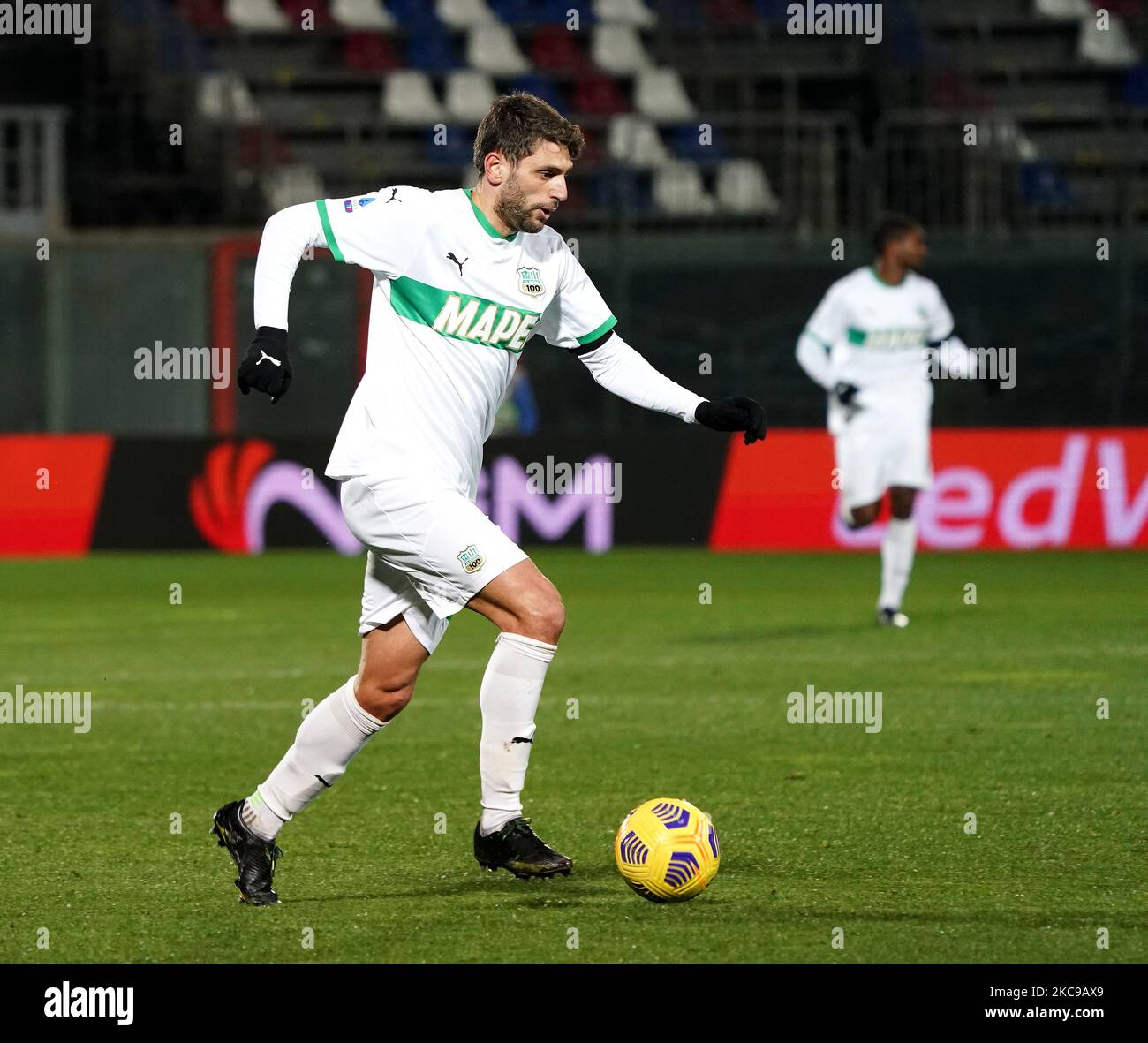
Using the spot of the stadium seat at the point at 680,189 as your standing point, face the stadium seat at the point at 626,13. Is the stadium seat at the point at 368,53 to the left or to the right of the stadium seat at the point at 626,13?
left

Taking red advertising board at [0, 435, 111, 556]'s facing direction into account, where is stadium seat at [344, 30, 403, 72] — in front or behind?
behind

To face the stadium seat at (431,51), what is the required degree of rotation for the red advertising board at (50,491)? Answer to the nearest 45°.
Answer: approximately 135° to its left

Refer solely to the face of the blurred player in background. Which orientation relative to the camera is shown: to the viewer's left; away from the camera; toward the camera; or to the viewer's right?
to the viewer's right

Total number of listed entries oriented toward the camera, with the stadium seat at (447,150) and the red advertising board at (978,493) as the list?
2

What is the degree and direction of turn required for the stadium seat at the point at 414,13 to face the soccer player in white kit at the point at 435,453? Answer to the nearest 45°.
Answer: approximately 45° to its right

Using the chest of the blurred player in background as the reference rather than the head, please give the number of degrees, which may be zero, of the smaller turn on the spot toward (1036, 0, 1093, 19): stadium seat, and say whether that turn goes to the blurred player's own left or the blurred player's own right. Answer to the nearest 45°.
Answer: approximately 135° to the blurred player's own left

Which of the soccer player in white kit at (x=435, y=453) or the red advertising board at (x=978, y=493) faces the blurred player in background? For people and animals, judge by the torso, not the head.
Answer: the red advertising board

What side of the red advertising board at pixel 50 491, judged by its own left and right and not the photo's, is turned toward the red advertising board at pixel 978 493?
left

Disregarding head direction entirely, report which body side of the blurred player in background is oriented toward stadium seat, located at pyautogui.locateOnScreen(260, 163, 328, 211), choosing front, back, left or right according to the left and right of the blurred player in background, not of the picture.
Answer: back

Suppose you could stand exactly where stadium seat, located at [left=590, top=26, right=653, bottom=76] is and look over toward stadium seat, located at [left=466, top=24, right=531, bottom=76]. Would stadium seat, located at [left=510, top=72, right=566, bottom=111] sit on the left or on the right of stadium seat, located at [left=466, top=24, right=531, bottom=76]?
left

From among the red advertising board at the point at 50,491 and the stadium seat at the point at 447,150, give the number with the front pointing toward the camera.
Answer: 2

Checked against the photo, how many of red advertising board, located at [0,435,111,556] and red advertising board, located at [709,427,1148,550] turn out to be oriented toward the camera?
2
